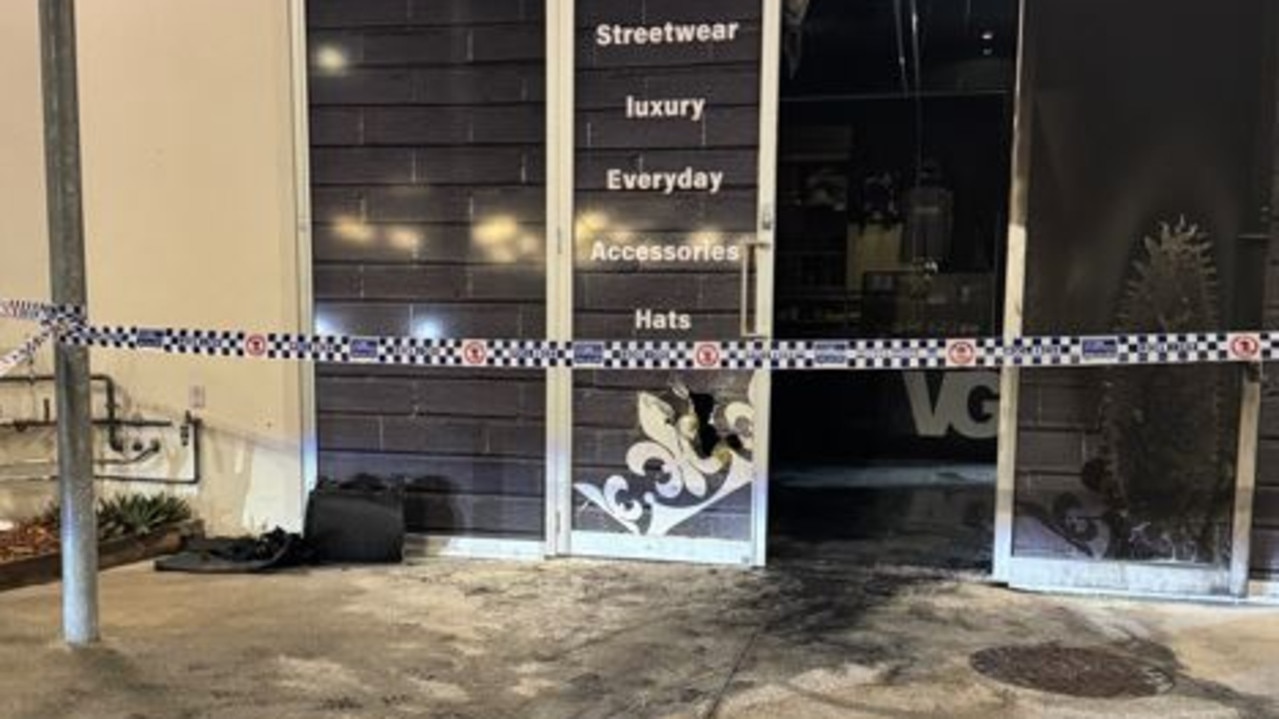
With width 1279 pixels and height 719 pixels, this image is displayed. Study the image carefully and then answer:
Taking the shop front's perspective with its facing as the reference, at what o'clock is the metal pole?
The metal pole is roughly at 2 o'clock from the shop front.

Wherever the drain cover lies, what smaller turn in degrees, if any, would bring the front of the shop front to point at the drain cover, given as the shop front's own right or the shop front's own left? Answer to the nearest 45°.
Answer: approximately 45° to the shop front's own left

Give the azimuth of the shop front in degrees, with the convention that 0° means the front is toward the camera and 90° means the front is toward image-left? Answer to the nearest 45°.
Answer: approximately 0°

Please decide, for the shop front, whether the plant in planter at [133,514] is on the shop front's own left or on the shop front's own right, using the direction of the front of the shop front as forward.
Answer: on the shop front's own right

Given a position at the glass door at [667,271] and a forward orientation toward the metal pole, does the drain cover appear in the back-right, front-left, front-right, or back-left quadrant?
back-left
